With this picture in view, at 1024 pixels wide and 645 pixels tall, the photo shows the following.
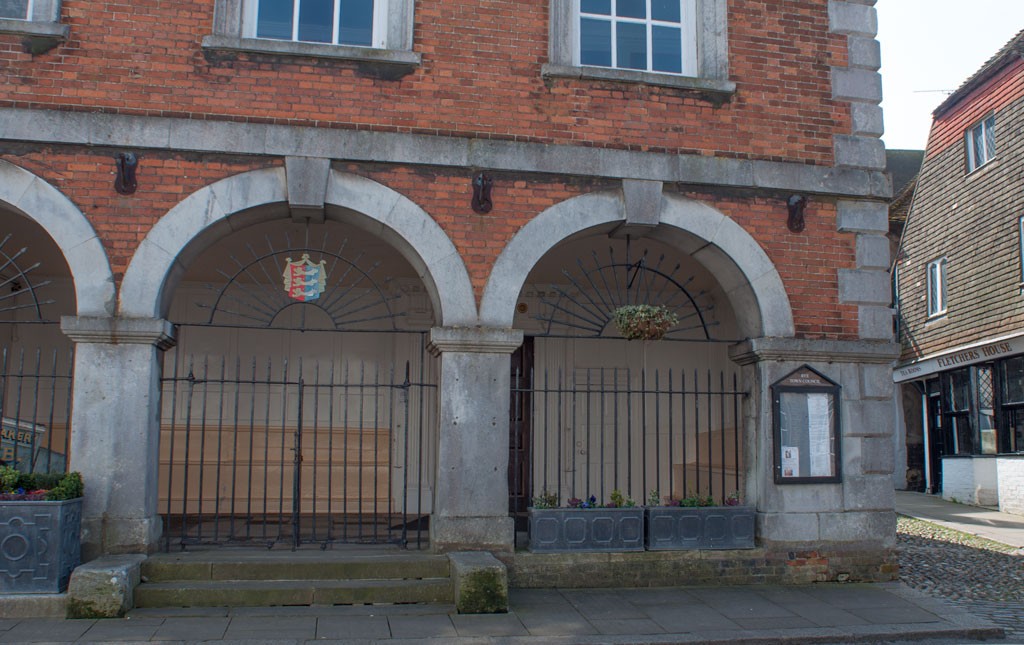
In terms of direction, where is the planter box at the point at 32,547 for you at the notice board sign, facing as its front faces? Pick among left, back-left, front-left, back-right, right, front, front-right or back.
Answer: front-right

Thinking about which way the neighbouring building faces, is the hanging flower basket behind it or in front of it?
in front

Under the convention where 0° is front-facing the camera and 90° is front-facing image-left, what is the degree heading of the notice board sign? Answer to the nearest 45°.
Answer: approximately 0°

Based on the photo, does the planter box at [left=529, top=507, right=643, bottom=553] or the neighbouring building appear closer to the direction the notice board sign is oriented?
the planter box

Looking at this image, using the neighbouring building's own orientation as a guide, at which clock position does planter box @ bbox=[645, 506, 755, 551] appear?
The planter box is roughly at 11 o'clock from the neighbouring building.

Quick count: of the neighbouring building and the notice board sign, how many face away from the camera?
0

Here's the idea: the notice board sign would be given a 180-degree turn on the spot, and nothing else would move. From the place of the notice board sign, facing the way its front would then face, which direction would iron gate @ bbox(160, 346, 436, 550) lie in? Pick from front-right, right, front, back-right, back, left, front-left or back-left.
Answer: left

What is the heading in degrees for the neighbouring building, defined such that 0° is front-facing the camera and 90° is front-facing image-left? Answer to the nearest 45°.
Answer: approximately 45°

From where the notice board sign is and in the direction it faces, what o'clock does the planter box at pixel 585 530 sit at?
The planter box is roughly at 2 o'clock from the notice board sign.

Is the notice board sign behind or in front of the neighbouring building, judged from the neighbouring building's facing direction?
in front

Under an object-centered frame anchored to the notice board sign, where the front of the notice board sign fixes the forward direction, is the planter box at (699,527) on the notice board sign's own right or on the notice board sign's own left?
on the notice board sign's own right

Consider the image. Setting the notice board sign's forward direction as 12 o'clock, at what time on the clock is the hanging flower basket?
The hanging flower basket is roughly at 2 o'clock from the notice board sign.
